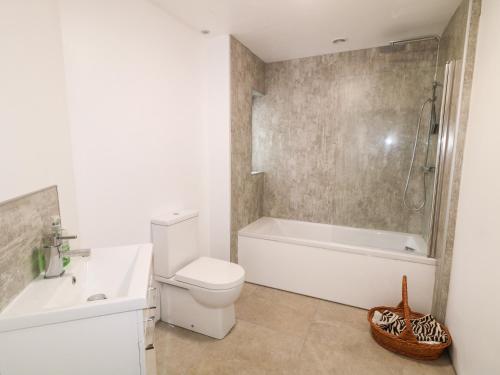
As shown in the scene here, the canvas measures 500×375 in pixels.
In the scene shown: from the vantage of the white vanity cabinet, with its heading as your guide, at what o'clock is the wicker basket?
The wicker basket is roughly at 12 o'clock from the white vanity cabinet.

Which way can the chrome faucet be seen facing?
to the viewer's right

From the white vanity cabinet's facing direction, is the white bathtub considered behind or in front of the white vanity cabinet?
in front

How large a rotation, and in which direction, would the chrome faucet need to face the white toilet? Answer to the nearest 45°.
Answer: approximately 45° to its left

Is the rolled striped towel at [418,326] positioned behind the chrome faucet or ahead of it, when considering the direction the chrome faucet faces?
ahead

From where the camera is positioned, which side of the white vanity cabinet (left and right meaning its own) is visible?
right

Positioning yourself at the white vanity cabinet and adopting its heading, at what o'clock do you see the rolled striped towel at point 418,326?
The rolled striped towel is roughly at 12 o'clock from the white vanity cabinet.

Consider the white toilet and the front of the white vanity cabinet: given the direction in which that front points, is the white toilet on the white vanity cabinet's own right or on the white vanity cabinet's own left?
on the white vanity cabinet's own left
